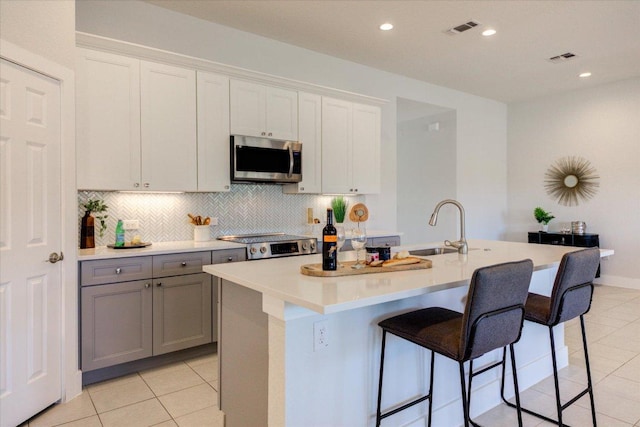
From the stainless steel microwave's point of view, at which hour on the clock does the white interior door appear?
The white interior door is roughly at 3 o'clock from the stainless steel microwave.

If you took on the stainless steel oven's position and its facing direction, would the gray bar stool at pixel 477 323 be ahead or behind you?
ahead

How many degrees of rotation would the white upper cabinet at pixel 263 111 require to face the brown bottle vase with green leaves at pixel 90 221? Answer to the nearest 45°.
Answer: approximately 135° to its right

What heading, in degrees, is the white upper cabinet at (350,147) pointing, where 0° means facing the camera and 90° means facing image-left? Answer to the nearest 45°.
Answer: approximately 315°

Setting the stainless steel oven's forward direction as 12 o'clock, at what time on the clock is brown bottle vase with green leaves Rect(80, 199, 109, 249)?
The brown bottle vase with green leaves is roughly at 4 o'clock from the stainless steel oven.

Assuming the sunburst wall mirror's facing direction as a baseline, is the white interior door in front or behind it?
in front

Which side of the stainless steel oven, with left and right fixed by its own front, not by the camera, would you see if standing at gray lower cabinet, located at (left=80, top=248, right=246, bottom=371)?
right

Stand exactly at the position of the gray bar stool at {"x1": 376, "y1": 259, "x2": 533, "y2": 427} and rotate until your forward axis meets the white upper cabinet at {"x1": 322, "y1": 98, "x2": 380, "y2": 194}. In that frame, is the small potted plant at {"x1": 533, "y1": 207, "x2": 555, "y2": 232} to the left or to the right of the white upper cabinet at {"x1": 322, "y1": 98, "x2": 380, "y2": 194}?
right
